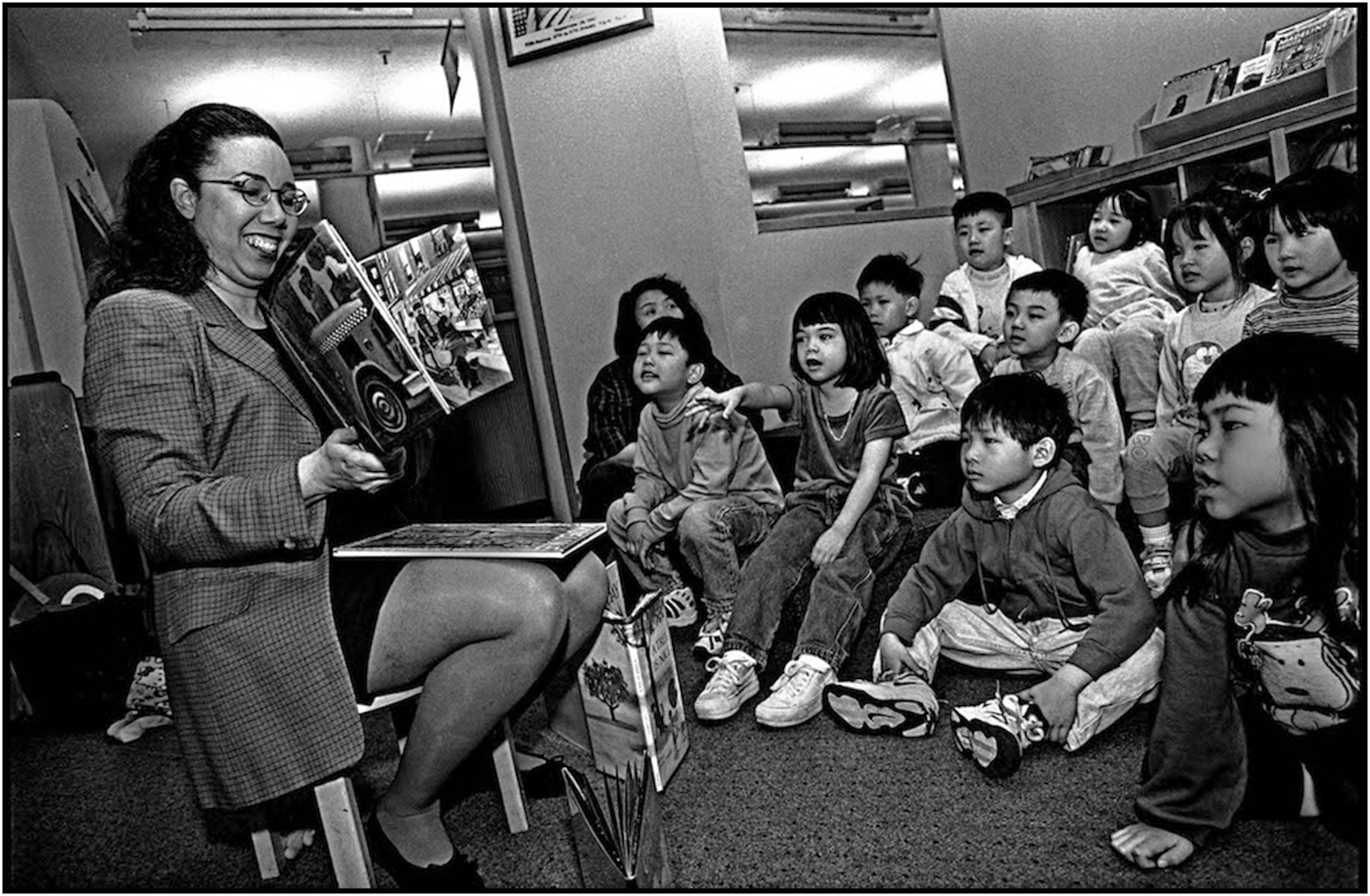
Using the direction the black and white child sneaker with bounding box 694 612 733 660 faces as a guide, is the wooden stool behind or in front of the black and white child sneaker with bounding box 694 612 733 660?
in front

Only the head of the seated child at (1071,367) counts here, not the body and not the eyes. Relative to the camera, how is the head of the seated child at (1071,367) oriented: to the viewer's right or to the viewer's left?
to the viewer's left

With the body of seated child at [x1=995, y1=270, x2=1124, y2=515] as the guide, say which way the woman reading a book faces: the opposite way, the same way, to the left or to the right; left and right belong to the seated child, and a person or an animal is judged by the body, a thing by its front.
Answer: the opposite way

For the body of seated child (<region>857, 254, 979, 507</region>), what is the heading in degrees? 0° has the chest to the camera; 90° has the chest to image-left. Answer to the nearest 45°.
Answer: approximately 45°

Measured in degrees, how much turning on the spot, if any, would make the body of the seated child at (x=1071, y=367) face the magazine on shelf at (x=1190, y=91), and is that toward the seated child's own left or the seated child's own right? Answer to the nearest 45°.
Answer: approximately 180°

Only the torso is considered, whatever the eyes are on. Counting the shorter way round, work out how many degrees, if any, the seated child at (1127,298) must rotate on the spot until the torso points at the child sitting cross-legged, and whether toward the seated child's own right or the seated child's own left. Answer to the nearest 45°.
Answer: approximately 45° to the seated child's own left

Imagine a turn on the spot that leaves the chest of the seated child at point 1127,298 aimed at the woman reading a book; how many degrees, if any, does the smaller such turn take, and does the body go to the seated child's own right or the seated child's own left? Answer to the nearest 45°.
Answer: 0° — they already face them

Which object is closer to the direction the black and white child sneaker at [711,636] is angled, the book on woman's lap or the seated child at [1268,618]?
the book on woman's lap

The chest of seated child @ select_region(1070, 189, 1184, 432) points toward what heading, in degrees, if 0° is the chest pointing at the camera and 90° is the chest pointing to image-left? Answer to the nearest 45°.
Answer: approximately 45°
